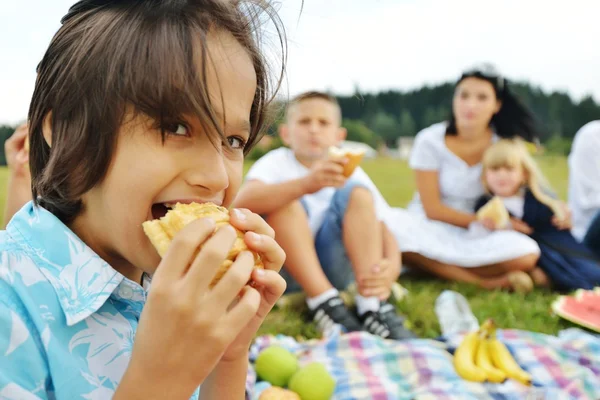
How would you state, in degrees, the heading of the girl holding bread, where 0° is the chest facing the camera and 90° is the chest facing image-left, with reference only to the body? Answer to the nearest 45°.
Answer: approximately 45°

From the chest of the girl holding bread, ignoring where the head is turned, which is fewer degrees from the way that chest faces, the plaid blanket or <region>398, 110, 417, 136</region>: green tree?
the plaid blanket

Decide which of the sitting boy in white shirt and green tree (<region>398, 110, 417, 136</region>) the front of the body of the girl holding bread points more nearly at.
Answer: the sitting boy in white shirt

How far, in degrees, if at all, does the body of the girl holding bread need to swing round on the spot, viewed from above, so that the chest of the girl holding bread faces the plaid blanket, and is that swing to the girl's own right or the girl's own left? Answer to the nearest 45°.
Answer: approximately 45° to the girl's own left

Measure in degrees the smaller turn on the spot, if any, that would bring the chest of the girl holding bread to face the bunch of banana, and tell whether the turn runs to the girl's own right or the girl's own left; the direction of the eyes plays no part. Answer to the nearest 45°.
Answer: approximately 45° to the girl's own left

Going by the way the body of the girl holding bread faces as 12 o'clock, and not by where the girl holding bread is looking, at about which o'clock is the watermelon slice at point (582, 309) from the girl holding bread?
The watermelon slice is roughly at 10 o'clock from the girl holding bread.
